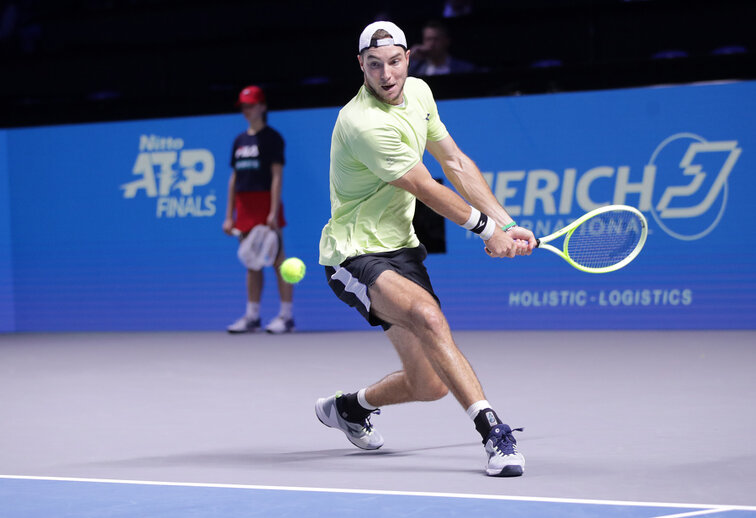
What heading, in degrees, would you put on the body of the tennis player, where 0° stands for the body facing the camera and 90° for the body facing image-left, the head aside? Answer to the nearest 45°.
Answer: approximately 315°

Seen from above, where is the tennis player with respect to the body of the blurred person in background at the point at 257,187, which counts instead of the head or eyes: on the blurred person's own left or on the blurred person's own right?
on the blurred person's own left

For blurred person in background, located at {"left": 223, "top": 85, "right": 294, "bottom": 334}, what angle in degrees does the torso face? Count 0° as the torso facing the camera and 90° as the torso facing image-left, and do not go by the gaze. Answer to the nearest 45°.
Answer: approximately 45°
